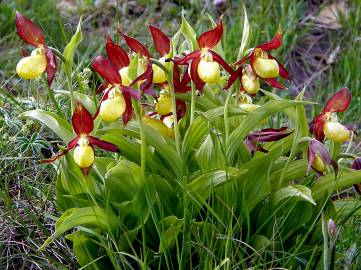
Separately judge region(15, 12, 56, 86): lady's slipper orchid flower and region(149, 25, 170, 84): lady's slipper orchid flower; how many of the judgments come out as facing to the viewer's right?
0

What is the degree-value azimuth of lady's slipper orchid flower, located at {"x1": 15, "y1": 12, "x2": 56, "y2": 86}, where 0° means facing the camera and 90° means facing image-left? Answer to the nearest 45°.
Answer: approximately 90°
